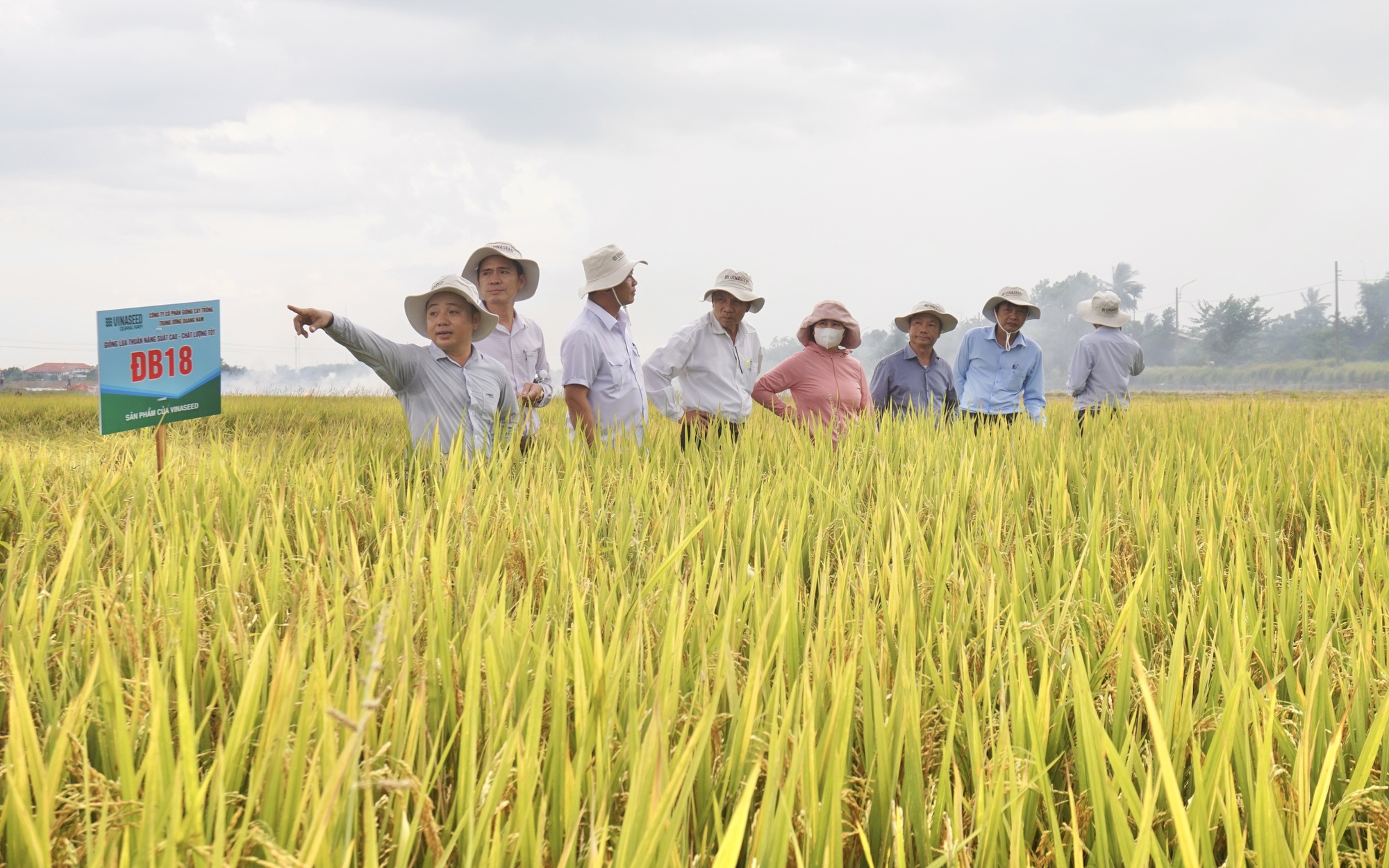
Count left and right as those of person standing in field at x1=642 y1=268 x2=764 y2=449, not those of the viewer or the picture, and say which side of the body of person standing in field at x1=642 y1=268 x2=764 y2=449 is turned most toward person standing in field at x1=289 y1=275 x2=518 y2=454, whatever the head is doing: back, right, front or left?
right

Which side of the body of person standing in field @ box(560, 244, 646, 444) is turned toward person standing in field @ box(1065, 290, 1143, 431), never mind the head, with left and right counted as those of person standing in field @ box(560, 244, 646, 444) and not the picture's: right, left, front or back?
left

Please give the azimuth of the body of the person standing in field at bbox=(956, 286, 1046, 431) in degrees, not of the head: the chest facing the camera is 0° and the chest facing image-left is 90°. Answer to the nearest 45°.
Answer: approximately 0°

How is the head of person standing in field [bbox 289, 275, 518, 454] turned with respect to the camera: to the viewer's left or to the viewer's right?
to the viewer's left

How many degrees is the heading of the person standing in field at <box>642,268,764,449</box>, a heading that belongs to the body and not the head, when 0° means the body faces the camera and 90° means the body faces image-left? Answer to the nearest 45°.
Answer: approximately 315°
